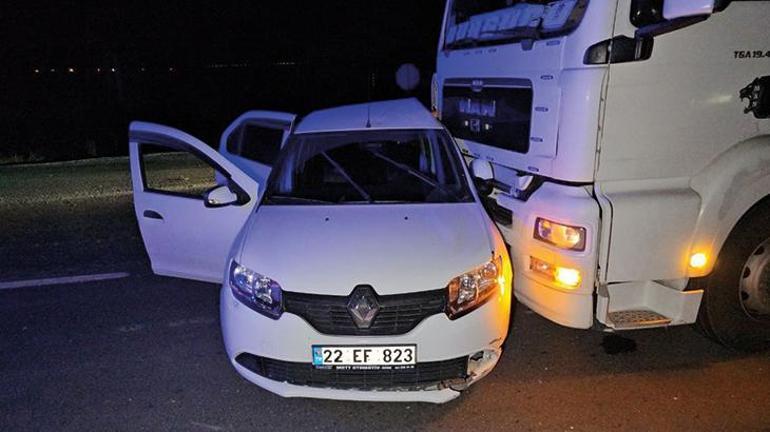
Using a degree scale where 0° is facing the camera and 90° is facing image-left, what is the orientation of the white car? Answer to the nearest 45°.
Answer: approximately 0°

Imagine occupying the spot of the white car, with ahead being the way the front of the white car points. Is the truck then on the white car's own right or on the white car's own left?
on the white car's own left

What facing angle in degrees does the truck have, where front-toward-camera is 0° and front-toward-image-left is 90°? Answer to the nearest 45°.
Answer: approximately 45°
